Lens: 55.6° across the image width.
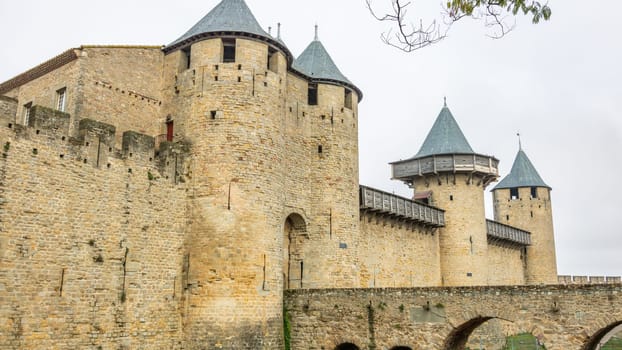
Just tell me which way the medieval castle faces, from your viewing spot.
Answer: facing the viewer and to the right of the viewer
